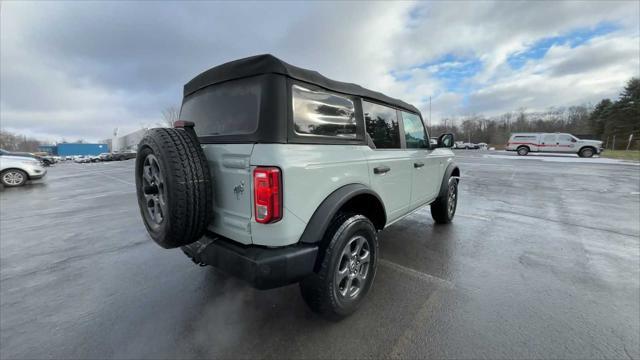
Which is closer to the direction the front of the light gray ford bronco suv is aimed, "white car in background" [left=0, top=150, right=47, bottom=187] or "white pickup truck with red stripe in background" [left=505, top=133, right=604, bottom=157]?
the white pickup truck with red stripe in background

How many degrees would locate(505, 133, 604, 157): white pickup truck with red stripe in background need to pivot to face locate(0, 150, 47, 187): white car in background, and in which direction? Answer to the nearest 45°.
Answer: approximately 135° to its right

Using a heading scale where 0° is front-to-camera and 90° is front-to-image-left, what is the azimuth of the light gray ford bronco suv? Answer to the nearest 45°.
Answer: approximately 225°

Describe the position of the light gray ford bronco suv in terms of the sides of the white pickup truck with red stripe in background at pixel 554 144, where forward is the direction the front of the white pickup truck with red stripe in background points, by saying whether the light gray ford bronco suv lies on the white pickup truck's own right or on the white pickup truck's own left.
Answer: on the white pickup truck's own right

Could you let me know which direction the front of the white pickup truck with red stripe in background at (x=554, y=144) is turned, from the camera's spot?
facing to the right of the viewer

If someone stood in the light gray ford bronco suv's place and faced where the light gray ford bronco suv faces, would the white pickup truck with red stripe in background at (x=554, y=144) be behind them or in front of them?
in front

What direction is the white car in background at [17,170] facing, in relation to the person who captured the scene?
facing to the right of the viewer

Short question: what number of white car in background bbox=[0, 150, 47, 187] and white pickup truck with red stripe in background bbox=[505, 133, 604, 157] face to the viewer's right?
2

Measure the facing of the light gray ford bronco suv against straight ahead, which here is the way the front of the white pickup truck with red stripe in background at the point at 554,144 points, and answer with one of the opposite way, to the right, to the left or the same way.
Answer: to the left

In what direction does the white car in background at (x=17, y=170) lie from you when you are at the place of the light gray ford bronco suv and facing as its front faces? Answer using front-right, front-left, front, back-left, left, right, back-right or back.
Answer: left
